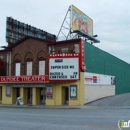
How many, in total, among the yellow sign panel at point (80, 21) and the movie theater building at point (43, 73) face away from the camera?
0

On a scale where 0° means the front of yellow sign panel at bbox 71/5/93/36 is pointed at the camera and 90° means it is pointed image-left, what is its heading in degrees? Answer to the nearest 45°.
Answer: approximately 315°

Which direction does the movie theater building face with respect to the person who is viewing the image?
facing the viewer
